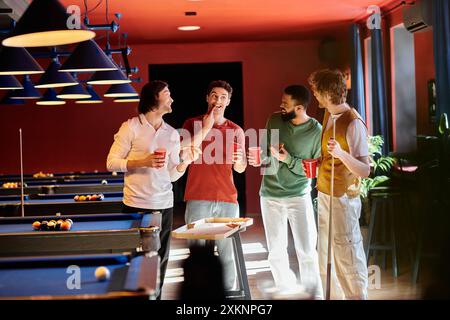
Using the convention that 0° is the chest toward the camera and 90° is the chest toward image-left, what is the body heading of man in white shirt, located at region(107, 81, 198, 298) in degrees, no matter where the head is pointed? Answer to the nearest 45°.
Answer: approximately 315°

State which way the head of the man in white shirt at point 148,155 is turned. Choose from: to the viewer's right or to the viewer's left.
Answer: to the viewer's right

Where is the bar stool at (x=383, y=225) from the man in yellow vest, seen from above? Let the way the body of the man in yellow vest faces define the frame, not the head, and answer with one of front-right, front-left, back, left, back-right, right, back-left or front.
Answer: back-right

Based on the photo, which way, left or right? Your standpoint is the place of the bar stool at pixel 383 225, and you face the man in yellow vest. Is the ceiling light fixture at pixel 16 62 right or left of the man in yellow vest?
right

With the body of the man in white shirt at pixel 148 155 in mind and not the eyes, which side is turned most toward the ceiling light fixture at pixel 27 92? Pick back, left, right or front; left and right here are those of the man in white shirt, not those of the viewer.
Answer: back

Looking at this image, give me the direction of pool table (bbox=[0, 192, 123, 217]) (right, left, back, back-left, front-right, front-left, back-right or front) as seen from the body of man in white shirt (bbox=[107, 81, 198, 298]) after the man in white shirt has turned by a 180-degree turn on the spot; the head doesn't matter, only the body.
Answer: front

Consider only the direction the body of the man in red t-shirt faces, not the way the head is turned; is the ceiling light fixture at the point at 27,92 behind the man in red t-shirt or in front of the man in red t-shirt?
behind

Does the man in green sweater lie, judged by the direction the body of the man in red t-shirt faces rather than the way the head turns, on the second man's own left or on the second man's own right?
on the second man's own left
